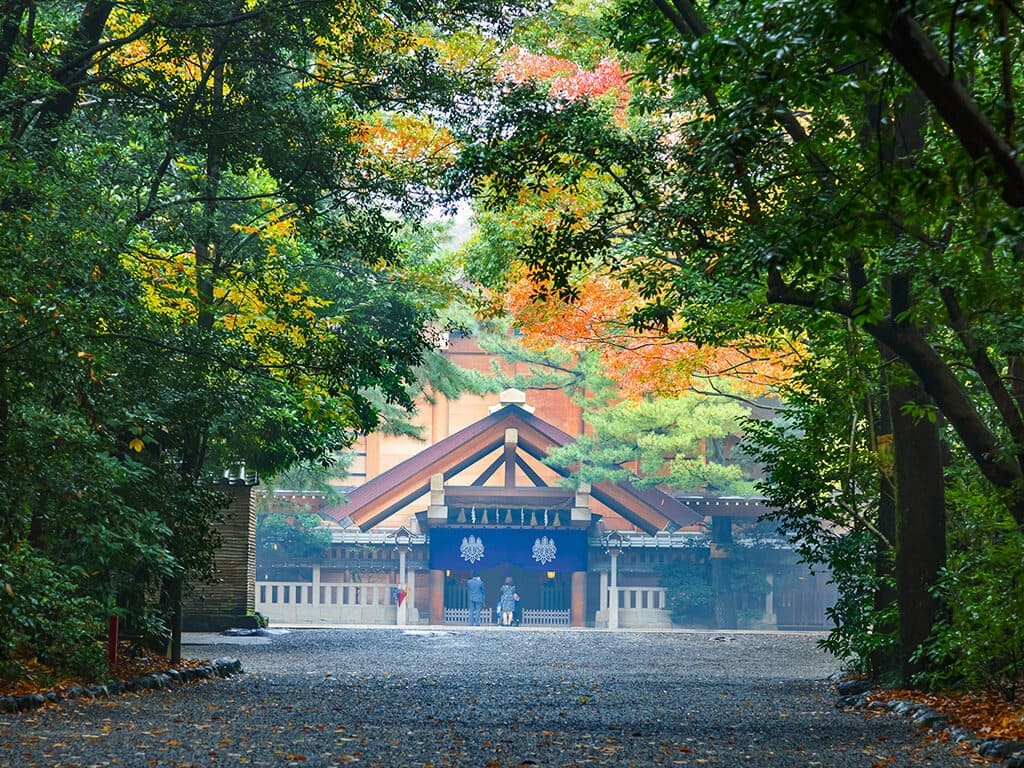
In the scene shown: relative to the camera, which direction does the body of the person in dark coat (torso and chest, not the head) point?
away from the camera

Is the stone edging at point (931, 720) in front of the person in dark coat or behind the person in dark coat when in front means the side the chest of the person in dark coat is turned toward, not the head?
behind

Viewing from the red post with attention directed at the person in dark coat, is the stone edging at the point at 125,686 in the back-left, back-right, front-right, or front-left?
back-right

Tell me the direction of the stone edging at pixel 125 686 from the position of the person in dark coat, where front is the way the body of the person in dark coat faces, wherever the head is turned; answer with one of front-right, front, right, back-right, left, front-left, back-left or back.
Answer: back

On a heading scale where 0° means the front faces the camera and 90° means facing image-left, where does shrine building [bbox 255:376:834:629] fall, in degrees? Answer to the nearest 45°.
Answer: approximately 0°

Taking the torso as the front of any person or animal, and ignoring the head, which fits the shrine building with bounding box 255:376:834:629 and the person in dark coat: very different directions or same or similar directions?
very different directions

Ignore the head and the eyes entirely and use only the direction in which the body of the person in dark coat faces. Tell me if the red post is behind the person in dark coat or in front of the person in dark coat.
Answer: behind
